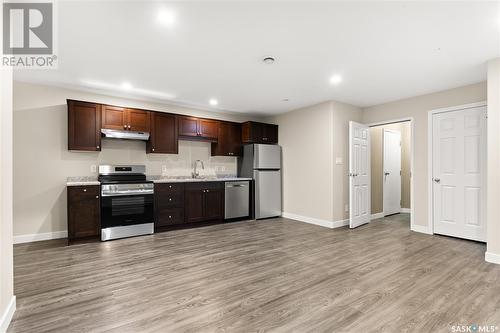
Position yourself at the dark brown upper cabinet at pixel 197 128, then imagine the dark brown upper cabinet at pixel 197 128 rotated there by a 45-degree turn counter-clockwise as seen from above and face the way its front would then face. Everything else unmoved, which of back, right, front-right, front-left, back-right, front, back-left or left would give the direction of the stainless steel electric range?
right

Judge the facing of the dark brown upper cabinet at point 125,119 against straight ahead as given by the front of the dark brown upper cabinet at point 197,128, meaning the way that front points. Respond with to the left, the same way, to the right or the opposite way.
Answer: the same way

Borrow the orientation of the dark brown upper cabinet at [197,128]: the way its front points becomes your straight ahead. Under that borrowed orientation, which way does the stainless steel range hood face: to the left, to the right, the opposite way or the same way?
the same way

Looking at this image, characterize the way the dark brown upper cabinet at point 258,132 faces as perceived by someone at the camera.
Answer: facing the viewer and to the right of the viewer

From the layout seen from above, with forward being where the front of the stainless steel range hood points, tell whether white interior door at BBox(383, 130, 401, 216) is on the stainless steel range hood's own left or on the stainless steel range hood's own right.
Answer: on the stainless steel range hood's own left

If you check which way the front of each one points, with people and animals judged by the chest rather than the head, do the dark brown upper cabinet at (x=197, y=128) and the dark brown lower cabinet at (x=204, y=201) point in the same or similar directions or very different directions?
same or similar directions

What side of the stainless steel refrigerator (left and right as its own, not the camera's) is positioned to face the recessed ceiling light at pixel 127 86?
right

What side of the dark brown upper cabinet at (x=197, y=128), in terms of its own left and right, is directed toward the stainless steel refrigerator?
left

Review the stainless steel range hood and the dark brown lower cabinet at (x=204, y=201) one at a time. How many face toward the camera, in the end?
2

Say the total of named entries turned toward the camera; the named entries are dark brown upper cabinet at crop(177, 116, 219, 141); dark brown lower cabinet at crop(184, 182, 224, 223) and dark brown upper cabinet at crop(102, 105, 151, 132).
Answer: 3

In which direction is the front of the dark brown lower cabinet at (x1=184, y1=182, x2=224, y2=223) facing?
toward the camera

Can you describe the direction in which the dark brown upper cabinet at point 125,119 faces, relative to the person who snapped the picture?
facing the viewer

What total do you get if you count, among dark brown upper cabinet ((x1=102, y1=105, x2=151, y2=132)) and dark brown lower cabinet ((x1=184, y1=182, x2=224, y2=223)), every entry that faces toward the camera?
2

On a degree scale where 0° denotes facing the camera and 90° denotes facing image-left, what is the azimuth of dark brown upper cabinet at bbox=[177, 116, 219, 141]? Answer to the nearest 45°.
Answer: approximately 0°

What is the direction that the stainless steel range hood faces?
toward the camera

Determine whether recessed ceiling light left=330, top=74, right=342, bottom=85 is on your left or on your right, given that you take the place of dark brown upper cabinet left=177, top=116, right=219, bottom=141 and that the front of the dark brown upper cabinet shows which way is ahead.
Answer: on your left

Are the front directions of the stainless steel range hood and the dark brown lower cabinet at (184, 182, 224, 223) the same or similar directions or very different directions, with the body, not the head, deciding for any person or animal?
same or similar directions

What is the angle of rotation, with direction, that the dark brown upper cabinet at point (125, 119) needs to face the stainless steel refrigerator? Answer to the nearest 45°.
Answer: approximately 90° to its left
